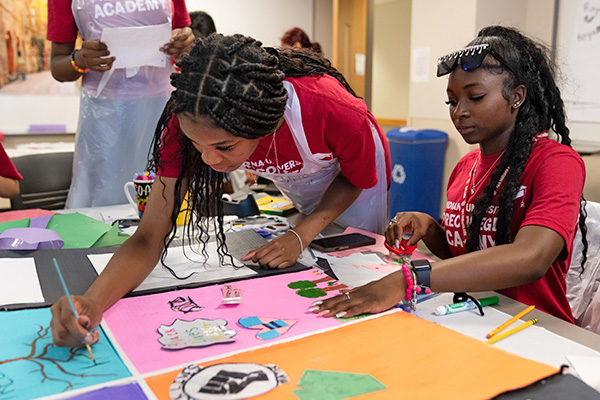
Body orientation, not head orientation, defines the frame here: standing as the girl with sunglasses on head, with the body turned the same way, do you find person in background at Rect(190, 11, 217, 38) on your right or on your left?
on your right

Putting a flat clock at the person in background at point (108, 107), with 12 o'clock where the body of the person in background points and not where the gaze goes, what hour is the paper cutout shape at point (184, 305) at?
The paper cutout shape is roughly at 12 o'clock from the person in background.

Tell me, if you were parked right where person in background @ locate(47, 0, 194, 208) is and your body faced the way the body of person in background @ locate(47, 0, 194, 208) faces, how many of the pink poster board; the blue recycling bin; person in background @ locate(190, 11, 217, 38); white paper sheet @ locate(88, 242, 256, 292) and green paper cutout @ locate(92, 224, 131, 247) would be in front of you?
3

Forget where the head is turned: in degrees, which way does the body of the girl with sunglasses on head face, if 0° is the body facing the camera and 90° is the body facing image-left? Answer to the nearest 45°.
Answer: approximately 45°
